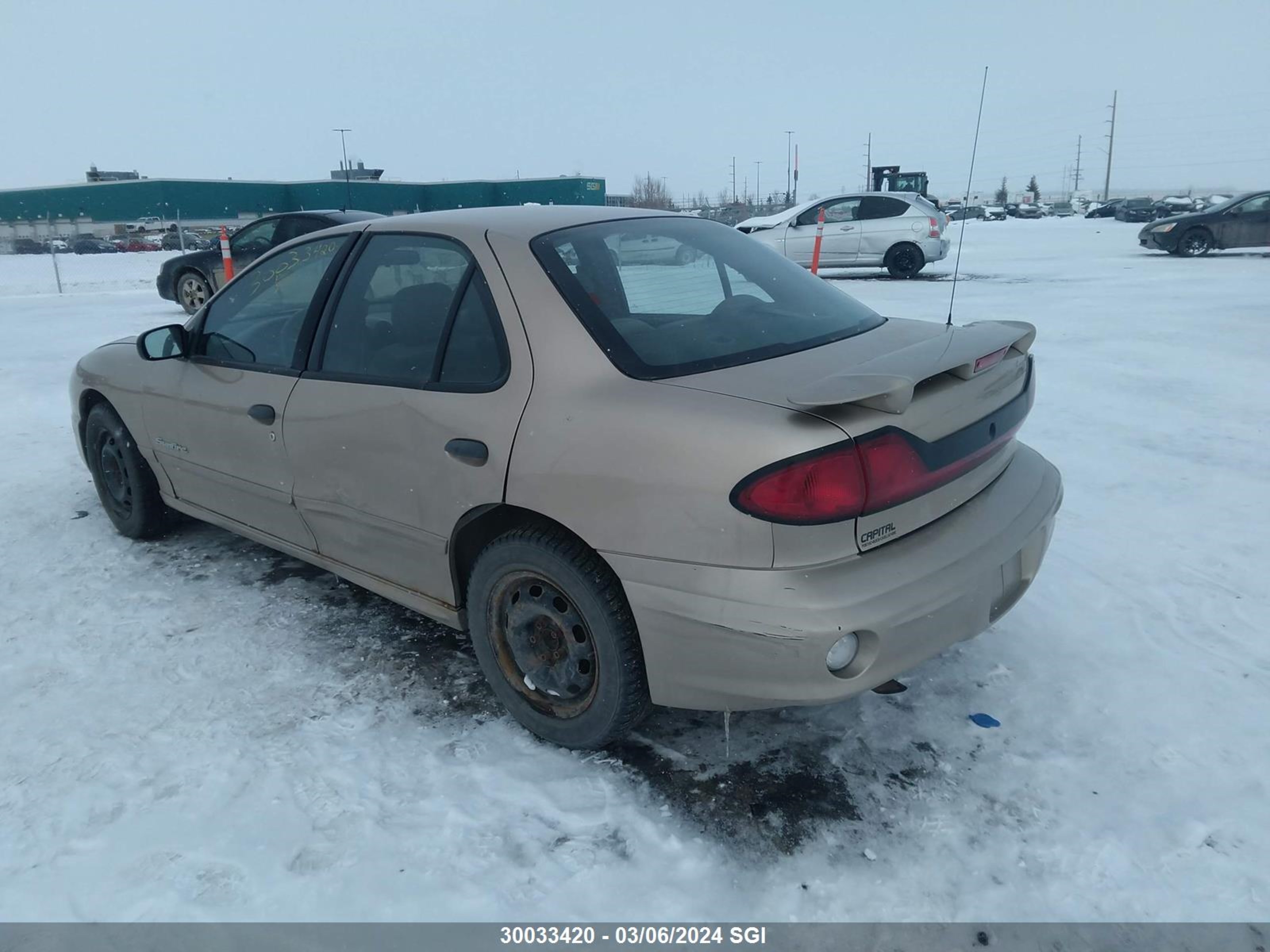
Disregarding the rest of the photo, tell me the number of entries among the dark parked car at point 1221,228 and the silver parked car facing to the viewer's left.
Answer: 2

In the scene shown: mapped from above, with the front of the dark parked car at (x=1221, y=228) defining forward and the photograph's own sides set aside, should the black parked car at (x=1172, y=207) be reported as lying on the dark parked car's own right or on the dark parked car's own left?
on the dark parked car's own right

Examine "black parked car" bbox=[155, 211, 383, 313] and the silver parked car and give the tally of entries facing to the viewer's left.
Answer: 2

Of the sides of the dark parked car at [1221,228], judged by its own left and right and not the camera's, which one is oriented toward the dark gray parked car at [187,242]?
front

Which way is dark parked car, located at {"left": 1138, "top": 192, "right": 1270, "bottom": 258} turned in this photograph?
to the viewer's left

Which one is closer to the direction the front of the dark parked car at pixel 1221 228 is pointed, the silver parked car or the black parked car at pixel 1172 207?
the silver parked car

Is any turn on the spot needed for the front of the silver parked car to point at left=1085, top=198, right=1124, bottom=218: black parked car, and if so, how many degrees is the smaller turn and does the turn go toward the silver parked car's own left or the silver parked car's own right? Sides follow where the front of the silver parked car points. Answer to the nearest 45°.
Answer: approximately 90° to the silver parked car's own right

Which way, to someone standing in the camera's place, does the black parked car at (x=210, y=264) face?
facing to the left of the viewer

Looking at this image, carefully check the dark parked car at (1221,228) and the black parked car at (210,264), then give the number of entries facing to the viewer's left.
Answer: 2

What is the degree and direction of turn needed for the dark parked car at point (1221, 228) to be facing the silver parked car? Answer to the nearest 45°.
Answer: approximately 45° to its left

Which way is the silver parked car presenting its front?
to the viewer's left

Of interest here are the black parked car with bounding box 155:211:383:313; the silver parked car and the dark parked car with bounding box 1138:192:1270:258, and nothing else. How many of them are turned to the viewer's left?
3

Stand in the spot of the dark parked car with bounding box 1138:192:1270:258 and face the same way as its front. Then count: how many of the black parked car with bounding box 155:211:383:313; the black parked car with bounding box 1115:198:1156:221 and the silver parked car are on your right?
1

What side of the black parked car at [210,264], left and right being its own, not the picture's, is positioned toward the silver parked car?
back
